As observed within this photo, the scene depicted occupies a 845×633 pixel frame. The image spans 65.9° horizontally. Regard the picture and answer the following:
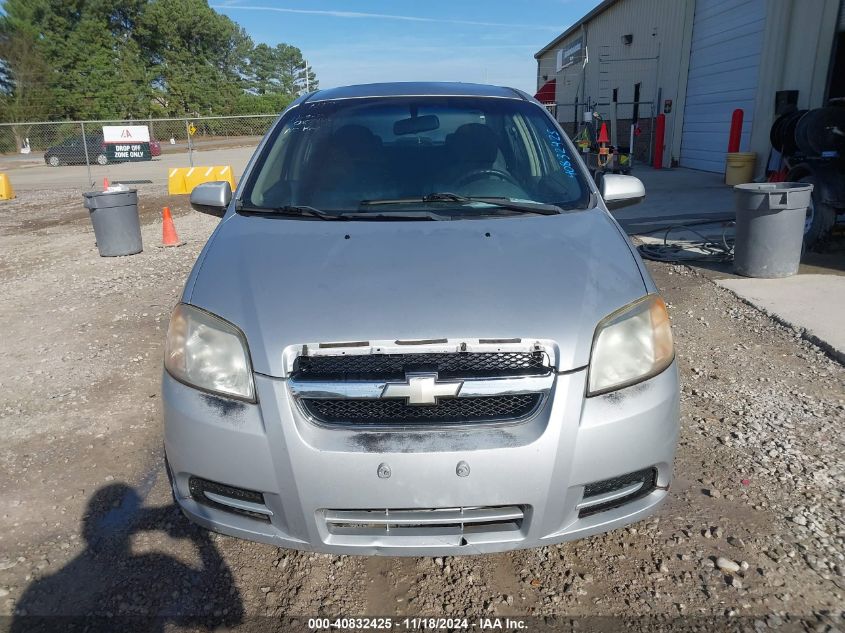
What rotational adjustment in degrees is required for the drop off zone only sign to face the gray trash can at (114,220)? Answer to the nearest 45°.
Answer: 0° — it already faces it

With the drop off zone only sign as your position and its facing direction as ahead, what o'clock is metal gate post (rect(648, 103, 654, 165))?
The metal gate post is roughly at 10 o'clock from the drop off zone only sign.

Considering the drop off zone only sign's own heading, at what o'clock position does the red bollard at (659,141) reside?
The red bollard is roughly at 10 o'clock from the drop off zone only sign.

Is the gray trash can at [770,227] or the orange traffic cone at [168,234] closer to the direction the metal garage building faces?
the orange traffic cone

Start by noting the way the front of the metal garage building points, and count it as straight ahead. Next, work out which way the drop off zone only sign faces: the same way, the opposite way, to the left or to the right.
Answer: to the left

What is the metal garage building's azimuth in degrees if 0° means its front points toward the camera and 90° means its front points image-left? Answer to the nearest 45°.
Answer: approximately 45°

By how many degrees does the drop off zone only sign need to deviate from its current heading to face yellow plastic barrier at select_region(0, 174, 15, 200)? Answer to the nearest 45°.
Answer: approximately 45° to its right

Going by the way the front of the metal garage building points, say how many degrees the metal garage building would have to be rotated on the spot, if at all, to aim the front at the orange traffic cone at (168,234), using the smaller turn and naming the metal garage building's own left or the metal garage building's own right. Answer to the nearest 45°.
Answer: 0° — it already faces it

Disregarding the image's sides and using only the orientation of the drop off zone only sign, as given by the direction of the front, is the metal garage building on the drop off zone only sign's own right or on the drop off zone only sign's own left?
on the drop off zone only sign's own left

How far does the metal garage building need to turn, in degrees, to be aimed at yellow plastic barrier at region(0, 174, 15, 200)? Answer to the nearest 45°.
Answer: approximately 45° to its right

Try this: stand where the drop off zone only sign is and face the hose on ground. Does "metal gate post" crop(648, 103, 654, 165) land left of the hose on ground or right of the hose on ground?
left

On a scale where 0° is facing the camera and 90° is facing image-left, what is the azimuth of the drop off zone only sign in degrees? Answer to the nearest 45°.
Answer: approximately 0°
